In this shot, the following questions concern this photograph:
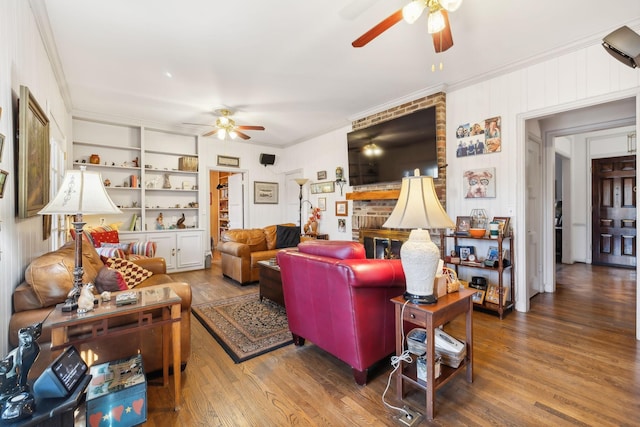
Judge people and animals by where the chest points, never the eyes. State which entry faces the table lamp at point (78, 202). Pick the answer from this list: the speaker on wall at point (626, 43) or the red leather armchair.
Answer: the speaker on wall

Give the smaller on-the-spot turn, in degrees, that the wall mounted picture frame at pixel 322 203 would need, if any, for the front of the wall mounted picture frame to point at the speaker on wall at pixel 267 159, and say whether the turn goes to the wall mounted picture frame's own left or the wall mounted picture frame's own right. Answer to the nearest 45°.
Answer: approximately 90° to the wall mounted picture frame's own right

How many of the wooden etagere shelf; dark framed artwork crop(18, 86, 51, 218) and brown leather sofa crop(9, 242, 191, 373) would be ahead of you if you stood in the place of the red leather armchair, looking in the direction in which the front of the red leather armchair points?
1

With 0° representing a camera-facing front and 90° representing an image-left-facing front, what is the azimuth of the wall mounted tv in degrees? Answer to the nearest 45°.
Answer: approximately 45°

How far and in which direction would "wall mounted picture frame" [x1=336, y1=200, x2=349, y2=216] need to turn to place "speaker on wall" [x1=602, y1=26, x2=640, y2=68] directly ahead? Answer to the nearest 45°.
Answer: approximately 90° to its left

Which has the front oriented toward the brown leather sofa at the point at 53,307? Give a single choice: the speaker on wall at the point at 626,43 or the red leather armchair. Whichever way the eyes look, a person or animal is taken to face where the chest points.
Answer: the speaker on wall

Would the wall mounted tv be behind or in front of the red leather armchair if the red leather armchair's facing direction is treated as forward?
in front

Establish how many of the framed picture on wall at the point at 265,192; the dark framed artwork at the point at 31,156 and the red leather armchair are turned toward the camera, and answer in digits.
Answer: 1

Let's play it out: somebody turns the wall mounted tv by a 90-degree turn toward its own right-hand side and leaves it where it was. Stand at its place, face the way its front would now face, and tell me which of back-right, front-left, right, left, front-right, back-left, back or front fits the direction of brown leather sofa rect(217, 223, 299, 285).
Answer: front-left

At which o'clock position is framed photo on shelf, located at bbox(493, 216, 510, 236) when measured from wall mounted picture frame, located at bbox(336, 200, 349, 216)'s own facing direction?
The framed photo on shelf is roughly at 9 o'clock from the wall mounted picture frame.

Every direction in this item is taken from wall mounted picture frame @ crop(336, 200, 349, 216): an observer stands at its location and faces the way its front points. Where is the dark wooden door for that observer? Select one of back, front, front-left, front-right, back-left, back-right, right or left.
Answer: back-left

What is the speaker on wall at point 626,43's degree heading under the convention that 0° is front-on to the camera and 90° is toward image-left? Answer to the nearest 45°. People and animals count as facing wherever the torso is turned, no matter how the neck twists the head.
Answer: approximately 45°

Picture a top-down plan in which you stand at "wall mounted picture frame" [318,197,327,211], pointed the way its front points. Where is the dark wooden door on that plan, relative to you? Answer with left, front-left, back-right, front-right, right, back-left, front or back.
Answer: back-left

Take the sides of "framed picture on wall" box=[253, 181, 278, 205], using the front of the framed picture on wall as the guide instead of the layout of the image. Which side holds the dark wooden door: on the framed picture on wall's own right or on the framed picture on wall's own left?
on the framed picture on wall's own left
